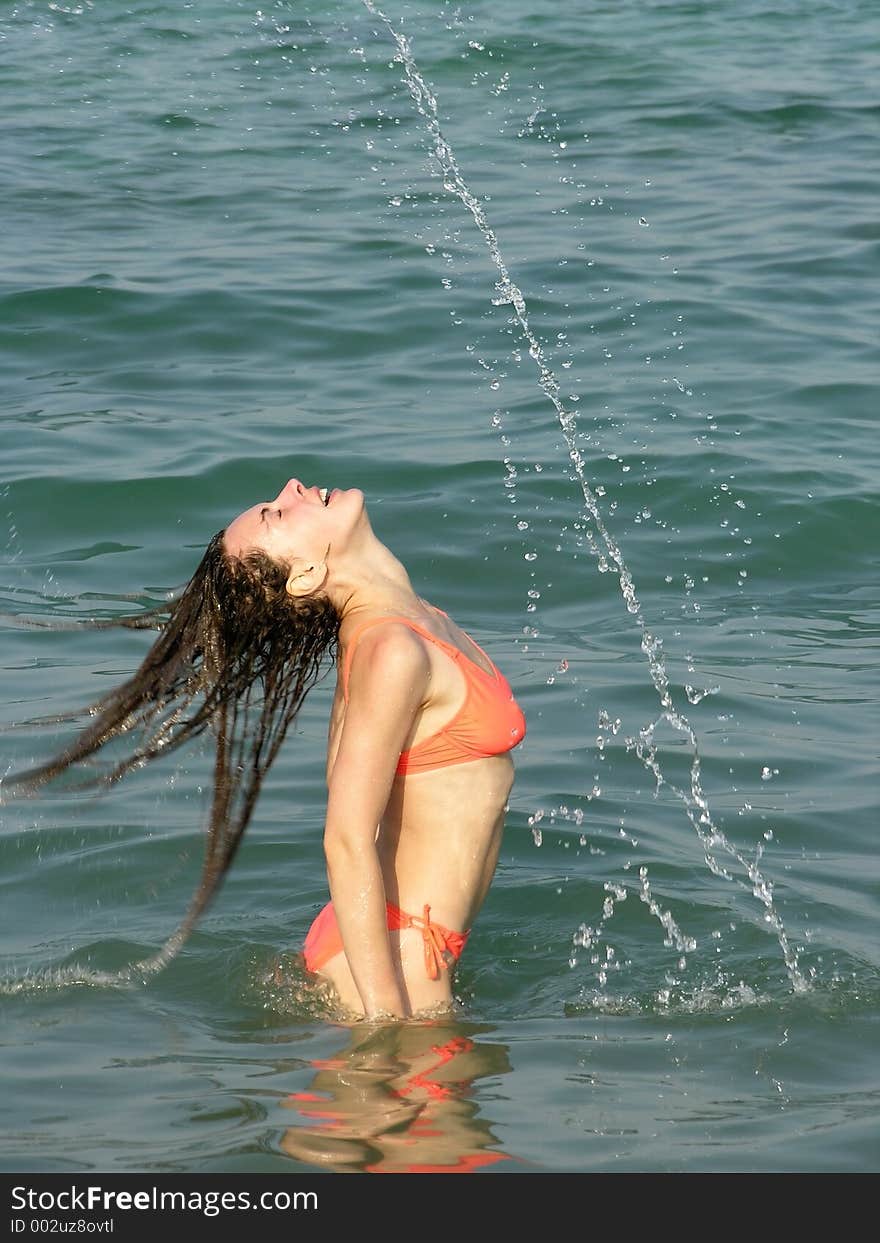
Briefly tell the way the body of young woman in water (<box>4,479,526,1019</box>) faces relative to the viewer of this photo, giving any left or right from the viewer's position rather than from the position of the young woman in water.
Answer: facing to the right of the viewer

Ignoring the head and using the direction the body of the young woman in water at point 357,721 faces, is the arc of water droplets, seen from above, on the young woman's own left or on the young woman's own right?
on the young woman's own left
